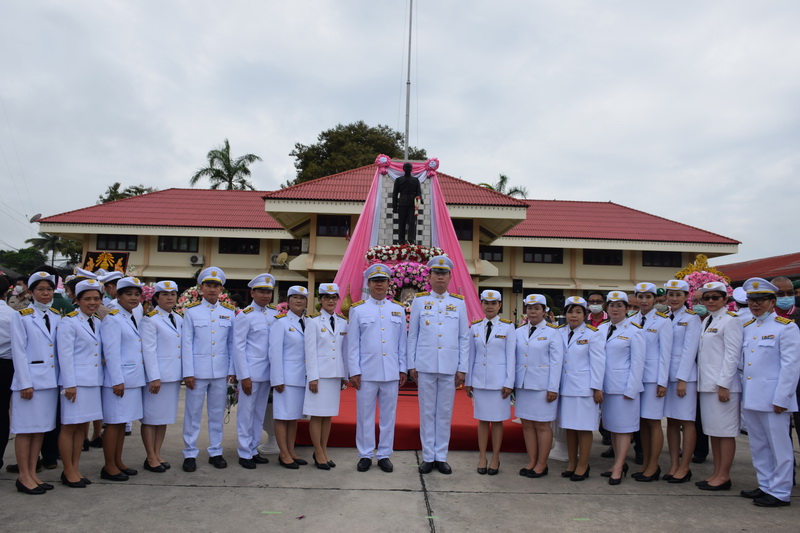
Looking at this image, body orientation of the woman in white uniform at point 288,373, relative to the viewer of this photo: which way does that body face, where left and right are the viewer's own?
facing the viewer and to the right of the viewer

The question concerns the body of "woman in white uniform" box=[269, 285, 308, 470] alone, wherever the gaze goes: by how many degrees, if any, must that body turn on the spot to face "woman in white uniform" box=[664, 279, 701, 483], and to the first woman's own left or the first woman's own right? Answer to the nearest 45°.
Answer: approximately 45° to the first woman's own left

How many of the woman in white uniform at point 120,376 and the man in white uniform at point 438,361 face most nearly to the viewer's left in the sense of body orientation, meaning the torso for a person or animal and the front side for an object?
0

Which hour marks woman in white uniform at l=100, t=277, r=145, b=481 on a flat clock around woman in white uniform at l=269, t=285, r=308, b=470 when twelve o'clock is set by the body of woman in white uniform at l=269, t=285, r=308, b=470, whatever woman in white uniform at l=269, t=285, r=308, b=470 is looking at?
woman in white uniform at l=100, t=277, r=145, b=481 is roughly at 4 o'clock from woman in white uniform at l=269, t=285, r=308, b=470.

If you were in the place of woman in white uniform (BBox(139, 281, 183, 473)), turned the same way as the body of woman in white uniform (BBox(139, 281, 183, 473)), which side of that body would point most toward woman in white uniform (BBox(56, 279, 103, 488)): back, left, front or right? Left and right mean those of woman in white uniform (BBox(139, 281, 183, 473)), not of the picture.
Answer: right
